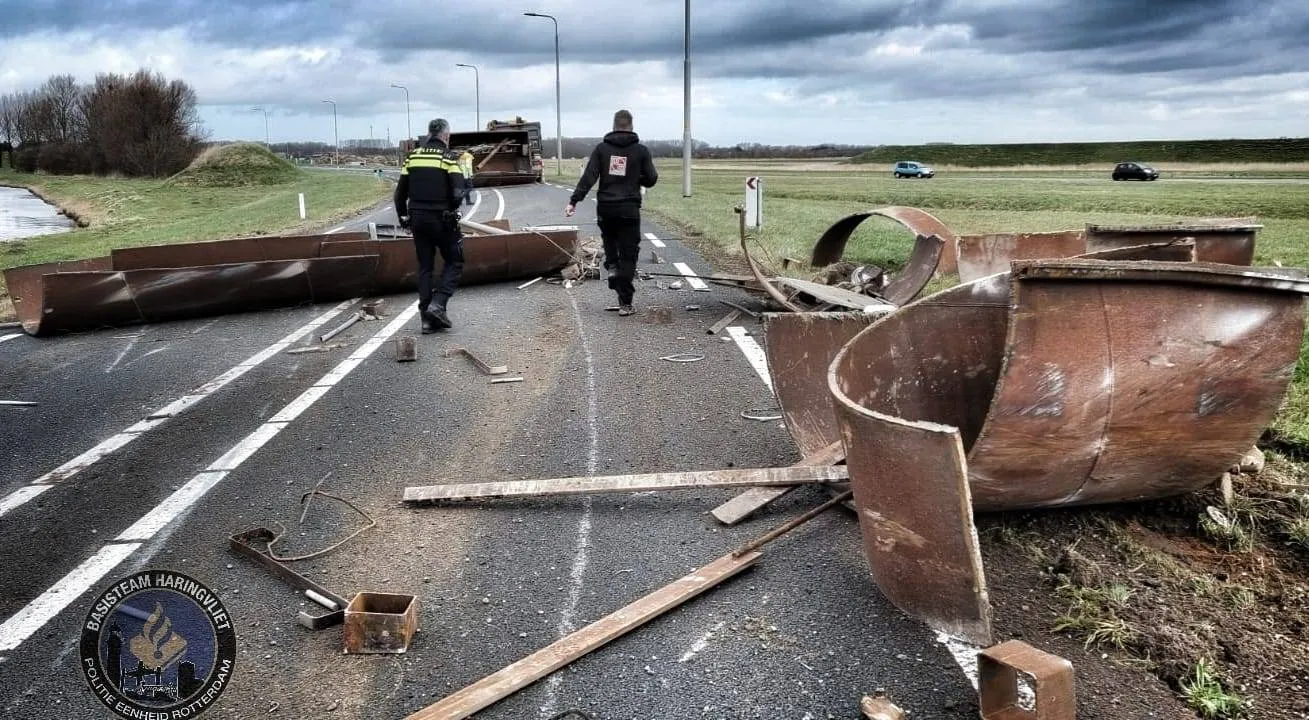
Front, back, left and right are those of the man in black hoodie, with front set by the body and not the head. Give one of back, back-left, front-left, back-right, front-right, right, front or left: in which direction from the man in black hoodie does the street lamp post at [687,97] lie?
front

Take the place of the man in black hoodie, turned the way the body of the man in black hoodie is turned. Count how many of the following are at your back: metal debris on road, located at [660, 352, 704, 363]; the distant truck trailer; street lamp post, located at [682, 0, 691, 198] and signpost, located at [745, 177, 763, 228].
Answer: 1

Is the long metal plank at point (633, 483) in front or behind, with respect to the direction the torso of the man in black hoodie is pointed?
behind

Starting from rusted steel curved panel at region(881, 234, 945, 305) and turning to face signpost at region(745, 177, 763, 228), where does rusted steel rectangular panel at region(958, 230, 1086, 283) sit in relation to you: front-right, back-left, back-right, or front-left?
front-right

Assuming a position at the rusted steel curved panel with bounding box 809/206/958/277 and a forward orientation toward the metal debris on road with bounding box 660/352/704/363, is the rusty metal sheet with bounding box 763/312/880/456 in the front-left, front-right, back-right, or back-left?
front-left

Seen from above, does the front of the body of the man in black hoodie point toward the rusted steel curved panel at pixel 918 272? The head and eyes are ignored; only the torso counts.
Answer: no

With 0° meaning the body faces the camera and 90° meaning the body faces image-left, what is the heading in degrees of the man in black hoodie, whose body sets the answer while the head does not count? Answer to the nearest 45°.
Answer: approximately 180°

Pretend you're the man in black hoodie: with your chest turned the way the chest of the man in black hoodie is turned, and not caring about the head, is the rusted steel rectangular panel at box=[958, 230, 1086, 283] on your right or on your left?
on your right

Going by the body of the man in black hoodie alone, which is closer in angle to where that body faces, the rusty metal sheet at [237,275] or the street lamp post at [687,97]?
the street lamp post

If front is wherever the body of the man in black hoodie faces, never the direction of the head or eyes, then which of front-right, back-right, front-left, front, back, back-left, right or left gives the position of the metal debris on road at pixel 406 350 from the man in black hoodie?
back-left

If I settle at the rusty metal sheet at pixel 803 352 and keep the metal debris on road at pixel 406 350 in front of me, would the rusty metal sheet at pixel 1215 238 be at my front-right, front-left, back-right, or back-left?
back-right

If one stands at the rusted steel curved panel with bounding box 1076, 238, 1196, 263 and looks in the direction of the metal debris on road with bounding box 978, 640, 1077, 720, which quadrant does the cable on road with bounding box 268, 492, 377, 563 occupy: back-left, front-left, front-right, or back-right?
front-right

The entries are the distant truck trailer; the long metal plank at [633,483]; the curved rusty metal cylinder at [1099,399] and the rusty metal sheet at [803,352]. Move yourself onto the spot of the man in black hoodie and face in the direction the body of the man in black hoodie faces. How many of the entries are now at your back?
3

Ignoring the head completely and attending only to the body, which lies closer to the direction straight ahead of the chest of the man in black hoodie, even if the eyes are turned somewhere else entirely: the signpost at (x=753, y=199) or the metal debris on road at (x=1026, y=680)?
the signpost

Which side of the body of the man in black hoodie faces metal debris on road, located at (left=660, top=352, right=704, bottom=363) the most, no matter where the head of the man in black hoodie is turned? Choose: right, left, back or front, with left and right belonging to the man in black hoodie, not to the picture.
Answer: back

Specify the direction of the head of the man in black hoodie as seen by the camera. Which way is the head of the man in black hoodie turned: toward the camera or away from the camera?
away from the camera

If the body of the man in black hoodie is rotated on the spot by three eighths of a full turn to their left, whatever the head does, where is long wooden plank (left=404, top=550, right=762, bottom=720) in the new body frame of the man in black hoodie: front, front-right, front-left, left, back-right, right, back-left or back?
front-left

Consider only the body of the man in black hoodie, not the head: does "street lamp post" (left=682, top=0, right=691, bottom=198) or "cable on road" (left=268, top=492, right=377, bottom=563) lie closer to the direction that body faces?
the street lamp post

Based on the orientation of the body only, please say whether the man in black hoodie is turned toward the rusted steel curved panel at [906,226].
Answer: no

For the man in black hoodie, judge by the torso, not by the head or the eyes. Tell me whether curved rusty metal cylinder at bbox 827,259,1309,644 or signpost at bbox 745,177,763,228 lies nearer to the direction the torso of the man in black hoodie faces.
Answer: the signpost
